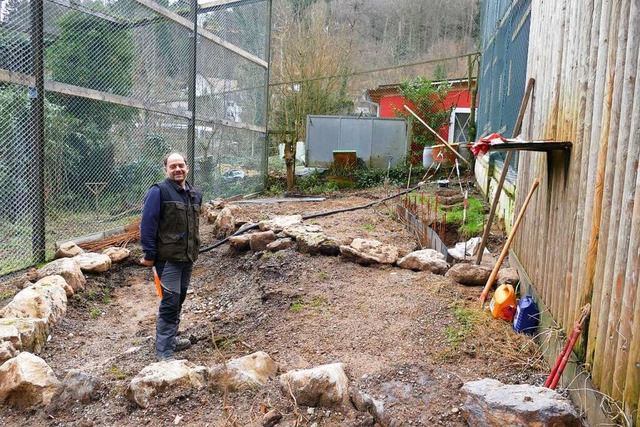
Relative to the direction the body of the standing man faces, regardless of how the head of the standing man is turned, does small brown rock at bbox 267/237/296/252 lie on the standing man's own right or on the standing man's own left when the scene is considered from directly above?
on the standing man's own left

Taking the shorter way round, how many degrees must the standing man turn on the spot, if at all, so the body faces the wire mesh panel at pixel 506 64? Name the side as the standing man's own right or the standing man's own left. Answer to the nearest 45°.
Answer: approximately 90° to the standing man's own left

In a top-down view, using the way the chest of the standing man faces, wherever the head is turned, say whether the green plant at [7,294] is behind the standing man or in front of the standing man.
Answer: behind

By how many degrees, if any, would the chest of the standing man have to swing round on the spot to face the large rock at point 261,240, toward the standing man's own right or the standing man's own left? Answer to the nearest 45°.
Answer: approximately 90° to the standing man's own left

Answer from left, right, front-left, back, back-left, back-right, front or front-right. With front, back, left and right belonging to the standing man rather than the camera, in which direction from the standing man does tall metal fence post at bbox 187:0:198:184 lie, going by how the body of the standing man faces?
back-left

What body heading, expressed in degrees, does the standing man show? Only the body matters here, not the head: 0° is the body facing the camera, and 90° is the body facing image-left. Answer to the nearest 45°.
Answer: approximately 315°

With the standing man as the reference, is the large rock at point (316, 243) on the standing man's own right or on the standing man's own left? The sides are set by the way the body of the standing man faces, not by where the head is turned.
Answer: on the standing man's own left
